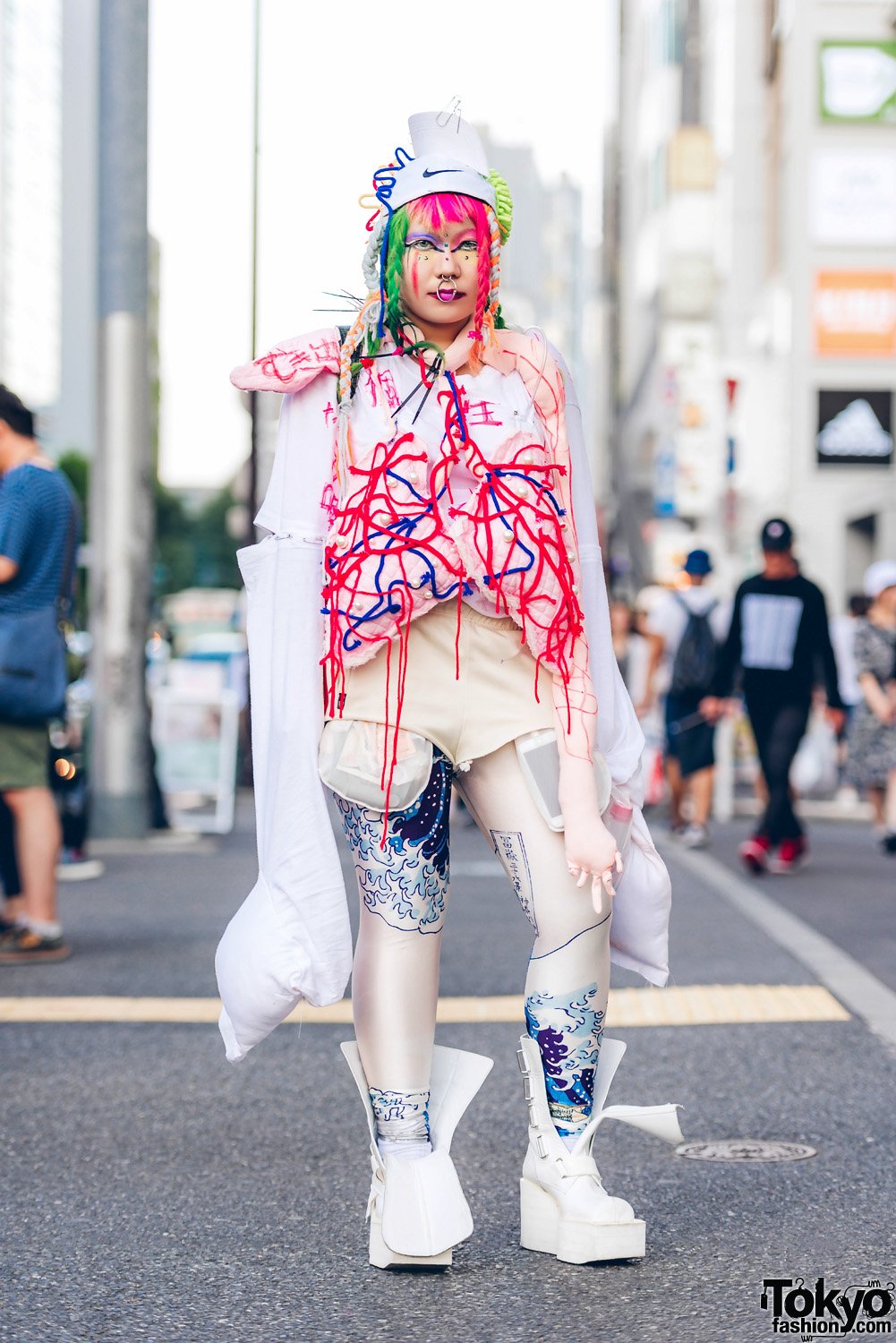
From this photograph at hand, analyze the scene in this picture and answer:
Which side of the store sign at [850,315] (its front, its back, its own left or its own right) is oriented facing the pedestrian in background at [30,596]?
front

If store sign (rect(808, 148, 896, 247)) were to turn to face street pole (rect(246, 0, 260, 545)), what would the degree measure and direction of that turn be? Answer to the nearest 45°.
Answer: approximately 45° to its right

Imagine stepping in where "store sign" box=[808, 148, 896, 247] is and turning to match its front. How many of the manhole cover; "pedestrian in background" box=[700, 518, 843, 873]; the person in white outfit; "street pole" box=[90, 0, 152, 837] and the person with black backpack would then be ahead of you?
5

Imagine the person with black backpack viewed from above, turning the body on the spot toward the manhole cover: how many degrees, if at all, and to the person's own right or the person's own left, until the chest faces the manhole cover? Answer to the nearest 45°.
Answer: approximately 180°

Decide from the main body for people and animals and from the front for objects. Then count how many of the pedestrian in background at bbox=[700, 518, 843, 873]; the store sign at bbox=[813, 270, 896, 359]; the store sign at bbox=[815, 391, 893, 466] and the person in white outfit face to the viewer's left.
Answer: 0

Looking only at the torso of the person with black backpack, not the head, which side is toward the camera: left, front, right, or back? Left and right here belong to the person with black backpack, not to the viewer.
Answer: back

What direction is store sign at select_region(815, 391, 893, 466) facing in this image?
toward the camera

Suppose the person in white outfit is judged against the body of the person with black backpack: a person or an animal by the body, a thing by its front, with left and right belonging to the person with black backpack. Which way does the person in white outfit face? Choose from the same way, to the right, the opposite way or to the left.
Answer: the opposite way

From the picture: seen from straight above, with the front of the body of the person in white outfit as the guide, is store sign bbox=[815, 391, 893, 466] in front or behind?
behind

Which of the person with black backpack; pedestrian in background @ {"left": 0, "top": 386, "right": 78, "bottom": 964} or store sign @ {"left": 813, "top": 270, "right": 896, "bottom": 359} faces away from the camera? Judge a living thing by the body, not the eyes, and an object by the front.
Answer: the person with black backpack

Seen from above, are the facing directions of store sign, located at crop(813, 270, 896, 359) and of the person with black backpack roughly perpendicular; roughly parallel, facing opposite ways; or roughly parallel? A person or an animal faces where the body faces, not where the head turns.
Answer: roughly parallel, facing opposite ways

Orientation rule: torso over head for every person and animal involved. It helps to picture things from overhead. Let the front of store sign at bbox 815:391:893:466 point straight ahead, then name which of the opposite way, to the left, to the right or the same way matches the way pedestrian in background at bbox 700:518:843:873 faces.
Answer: the same way

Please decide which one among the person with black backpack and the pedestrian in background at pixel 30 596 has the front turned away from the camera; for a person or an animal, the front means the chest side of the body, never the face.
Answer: the person with black backpack

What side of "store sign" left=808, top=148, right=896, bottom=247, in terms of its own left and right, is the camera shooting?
front

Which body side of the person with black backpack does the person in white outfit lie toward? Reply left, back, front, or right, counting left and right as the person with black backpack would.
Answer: back

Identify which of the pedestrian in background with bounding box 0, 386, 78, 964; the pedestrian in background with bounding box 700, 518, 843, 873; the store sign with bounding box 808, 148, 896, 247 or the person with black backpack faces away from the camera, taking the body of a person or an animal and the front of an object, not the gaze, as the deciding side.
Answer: the person with black backpack

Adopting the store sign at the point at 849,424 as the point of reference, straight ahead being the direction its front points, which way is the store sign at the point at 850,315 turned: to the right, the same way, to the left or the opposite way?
the same way

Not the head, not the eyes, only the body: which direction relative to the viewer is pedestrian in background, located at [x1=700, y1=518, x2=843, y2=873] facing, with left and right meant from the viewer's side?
facing the viewer

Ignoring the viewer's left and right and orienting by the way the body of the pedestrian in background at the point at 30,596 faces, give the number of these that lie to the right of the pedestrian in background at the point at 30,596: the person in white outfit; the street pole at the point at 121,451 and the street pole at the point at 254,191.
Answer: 2

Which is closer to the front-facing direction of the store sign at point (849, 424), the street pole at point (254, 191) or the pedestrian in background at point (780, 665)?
the pedestrian in background

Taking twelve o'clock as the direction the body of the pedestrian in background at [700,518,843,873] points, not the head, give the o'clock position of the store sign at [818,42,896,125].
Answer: The store sign is roughly at 6 o'clock from the pedestrian in background.
